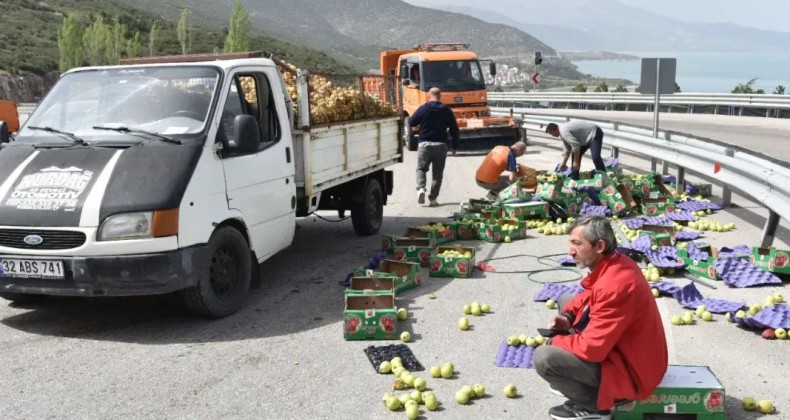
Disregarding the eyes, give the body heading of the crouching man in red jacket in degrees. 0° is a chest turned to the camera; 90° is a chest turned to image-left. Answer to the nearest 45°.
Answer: approximately 90°

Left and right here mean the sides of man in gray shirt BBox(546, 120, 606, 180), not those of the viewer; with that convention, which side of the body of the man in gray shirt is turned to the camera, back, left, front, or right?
left

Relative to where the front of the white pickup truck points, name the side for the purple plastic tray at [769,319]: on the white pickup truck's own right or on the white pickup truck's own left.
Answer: on the white pickup truck's own left

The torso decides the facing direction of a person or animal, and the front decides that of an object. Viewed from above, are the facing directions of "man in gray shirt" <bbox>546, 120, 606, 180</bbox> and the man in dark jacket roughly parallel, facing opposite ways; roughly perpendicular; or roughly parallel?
roughly perpendicular

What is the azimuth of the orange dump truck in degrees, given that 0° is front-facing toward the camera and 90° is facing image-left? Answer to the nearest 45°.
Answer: approximately 315°

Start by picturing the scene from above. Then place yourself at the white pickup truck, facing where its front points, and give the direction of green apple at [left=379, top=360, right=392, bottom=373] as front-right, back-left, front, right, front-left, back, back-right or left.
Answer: left

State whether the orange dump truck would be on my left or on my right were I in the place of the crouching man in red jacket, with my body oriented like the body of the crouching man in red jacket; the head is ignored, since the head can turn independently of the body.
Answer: on my right

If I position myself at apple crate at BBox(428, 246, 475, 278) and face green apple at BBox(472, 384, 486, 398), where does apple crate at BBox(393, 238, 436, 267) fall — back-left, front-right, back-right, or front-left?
back-right

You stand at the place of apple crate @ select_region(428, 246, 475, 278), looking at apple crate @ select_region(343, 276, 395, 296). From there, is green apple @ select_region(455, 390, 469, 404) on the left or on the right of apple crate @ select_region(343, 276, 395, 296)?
left

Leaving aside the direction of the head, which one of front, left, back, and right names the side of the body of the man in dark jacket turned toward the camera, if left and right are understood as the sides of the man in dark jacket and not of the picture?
back

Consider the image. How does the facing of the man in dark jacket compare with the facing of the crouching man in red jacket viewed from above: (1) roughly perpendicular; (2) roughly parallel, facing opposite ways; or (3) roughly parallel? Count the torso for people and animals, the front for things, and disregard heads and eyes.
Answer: roughly perpendicular

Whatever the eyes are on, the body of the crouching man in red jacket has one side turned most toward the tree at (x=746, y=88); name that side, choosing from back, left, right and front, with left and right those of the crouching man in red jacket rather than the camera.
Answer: right

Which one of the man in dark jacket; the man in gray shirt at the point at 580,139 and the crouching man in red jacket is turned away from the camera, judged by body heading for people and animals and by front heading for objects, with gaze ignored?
the man in dark jacket
